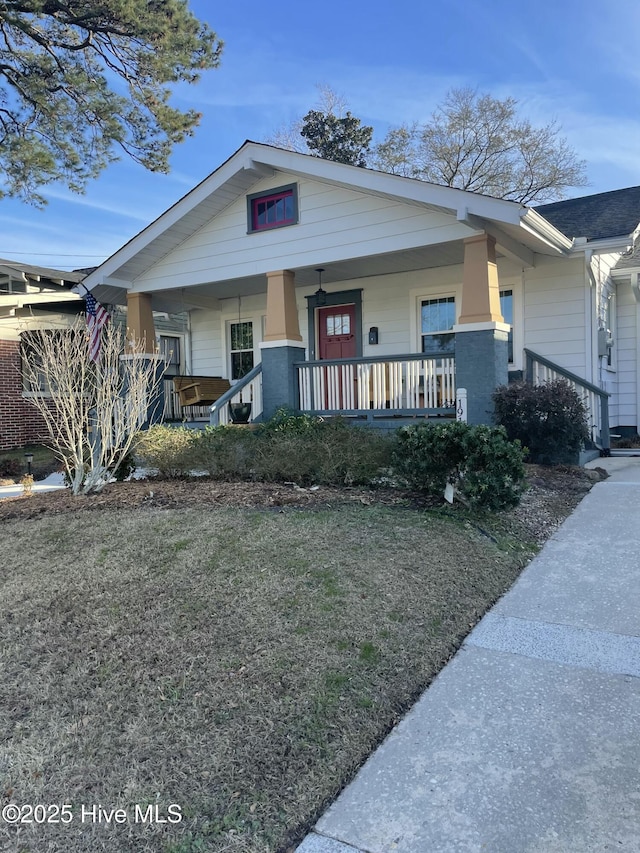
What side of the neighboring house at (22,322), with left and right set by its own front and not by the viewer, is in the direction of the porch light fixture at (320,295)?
left

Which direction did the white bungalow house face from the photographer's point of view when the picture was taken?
facing the viewer and to the left of the viewer

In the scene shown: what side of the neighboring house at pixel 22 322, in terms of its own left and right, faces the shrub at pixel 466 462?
left

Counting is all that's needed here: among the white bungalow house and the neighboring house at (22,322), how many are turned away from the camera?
0

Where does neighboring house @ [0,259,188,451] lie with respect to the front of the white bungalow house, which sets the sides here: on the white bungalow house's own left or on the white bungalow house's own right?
on the white bungalow house's own right
